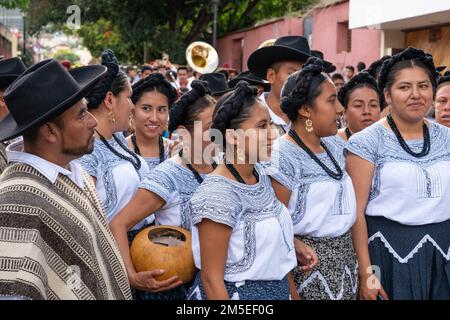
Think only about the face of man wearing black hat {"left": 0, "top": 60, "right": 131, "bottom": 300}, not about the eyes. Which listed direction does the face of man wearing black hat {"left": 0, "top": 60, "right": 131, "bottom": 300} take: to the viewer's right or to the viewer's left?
to the viewer's right

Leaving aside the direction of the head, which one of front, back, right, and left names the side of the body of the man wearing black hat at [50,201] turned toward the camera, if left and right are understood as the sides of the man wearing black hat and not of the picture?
right

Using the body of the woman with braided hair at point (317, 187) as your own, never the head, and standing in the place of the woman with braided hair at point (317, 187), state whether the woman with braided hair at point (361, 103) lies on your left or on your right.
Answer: on your left

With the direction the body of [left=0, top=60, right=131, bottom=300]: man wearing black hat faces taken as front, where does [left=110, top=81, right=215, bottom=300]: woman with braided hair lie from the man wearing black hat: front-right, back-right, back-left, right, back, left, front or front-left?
front-left

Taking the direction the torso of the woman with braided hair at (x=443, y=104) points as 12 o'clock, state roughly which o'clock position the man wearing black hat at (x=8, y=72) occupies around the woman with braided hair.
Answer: The man wearing black hat is roughly at 2 o'clock from the woman with braided hair.

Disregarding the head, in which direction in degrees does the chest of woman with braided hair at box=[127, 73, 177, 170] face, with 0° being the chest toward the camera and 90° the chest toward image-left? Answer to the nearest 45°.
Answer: approximately 0°

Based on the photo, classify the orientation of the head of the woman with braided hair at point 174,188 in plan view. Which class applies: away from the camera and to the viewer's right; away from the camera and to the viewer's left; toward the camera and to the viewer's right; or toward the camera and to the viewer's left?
away from the camera and to the viewer's right

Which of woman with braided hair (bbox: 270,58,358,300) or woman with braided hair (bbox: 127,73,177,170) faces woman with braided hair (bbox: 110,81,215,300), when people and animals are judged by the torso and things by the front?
woman with braided hair (bbox: 127,73,177,170)

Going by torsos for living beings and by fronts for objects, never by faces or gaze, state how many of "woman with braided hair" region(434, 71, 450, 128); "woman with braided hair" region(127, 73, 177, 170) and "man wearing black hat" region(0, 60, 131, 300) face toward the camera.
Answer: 2

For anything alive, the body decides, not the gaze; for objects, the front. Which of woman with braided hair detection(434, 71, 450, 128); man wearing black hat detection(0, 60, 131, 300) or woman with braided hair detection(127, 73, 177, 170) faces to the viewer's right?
the man wearing black hat

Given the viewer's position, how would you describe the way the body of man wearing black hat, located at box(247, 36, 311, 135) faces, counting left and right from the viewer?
facing the viewer and to the right of the viewer

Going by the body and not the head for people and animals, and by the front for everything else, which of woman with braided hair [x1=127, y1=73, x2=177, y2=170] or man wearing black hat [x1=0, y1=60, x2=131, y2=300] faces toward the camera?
the woman with braided hair

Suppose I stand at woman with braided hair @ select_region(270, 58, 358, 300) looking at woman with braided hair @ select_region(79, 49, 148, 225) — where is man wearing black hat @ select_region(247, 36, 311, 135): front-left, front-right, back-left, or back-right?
front-right

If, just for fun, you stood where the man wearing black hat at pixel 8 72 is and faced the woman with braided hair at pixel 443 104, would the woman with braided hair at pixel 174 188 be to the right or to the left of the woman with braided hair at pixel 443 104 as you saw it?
right

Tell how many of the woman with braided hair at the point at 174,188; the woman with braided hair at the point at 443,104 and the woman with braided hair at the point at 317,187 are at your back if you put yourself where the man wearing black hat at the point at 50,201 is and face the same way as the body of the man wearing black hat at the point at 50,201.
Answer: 0

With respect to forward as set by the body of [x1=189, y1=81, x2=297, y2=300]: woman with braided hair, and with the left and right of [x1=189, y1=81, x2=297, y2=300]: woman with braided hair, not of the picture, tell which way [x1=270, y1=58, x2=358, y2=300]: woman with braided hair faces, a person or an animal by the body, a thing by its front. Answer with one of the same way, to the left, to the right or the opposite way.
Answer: the same way

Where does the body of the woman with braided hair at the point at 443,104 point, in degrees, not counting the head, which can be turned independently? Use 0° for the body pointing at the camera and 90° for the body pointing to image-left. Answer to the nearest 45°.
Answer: approximately 0°

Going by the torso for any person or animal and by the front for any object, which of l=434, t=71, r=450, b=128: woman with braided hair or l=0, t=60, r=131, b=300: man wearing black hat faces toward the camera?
the woman with braided hair
